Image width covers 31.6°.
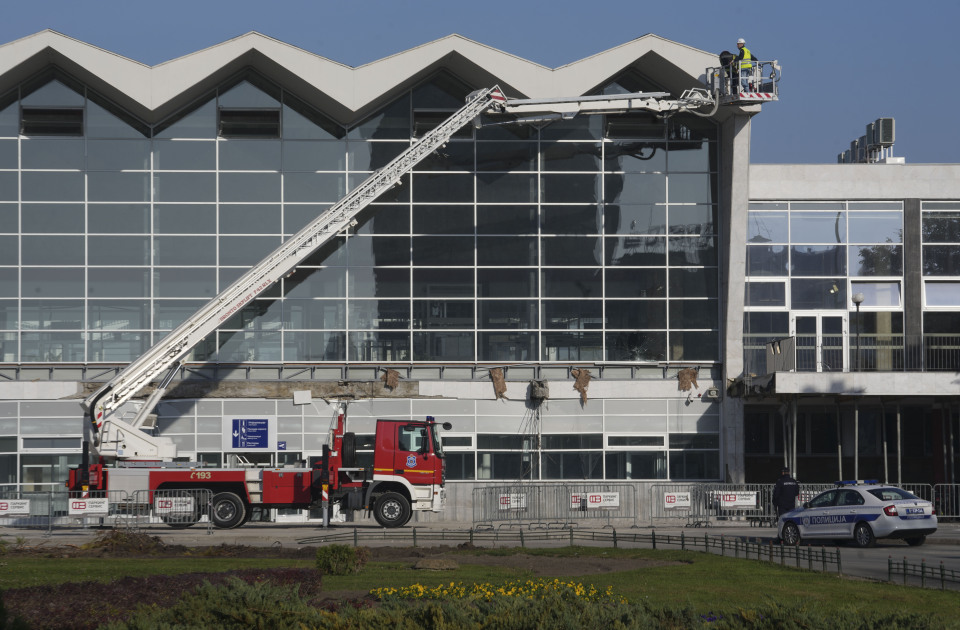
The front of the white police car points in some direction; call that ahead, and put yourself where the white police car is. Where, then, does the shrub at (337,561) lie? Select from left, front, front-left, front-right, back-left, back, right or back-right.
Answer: left

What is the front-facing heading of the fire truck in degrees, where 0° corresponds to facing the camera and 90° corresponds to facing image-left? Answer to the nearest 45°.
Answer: approximately 270°

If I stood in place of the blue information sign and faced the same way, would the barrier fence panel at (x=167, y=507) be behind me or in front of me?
in front

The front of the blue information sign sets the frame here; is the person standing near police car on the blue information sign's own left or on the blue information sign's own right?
on the blue information sign's own left

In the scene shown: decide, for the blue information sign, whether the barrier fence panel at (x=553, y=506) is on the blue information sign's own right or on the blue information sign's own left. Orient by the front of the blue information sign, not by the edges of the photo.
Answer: on the blue information sign's own left

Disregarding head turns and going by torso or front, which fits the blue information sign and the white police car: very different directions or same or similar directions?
very different directions

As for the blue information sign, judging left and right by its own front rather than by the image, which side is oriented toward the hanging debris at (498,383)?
left

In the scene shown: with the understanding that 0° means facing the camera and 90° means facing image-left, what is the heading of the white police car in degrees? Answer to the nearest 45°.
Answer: approximately 135°

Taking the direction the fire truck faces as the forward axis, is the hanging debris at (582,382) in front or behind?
in front

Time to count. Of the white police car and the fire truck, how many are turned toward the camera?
0

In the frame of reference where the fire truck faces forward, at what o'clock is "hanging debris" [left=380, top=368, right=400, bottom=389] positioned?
The hanging debris is roughly at 10 o'clock from the fire truck.

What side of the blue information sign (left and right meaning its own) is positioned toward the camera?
front

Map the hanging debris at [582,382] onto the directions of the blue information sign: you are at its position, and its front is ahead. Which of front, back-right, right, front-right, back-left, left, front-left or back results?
left

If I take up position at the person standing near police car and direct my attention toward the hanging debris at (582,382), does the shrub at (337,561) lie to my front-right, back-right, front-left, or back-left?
back-left

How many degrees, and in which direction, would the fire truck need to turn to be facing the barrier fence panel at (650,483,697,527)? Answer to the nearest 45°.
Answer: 0° — it already faces it

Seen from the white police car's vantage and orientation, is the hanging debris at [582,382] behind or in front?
in front

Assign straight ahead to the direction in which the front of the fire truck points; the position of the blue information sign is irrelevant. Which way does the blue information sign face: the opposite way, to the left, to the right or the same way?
to the right
